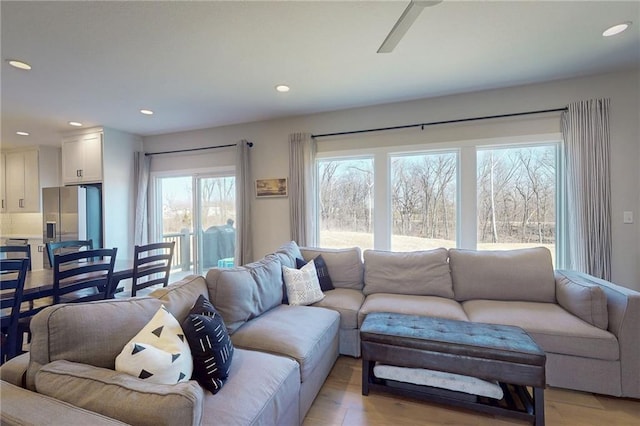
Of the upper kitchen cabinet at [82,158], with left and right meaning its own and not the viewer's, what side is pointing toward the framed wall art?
left

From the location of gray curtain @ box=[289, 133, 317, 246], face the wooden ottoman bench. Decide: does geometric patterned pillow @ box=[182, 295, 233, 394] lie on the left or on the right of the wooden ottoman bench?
right

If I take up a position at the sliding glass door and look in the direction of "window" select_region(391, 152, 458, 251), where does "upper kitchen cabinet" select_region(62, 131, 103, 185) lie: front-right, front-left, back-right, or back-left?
back-right

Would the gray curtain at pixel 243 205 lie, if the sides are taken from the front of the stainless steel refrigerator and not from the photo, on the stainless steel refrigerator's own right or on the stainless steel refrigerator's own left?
on the stainless steel refrigerator's own left

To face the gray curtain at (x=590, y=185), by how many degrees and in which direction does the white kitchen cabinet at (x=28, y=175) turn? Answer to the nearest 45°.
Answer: approximately 90° to its left

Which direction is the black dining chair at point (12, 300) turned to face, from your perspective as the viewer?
facing away from the viewer and to the left of the viewer

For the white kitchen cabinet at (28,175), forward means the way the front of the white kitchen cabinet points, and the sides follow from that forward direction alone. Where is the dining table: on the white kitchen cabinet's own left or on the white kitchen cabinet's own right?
on the white kitchen cabinet's own left

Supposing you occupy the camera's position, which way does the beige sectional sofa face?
facing the viewer and to the right of the viewer

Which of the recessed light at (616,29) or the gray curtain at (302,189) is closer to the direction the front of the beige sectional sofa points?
the recessed light

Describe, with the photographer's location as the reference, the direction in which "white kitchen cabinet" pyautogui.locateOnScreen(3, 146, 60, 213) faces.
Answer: facing the viewer and to the left of the viewer

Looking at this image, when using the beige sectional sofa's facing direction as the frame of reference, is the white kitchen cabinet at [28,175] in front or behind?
behind
